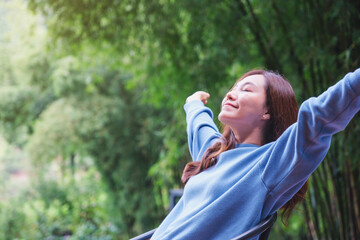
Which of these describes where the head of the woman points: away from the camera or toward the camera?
toward the camera

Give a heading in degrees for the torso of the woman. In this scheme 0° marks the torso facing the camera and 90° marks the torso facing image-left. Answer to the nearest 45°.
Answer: approximately 45°
